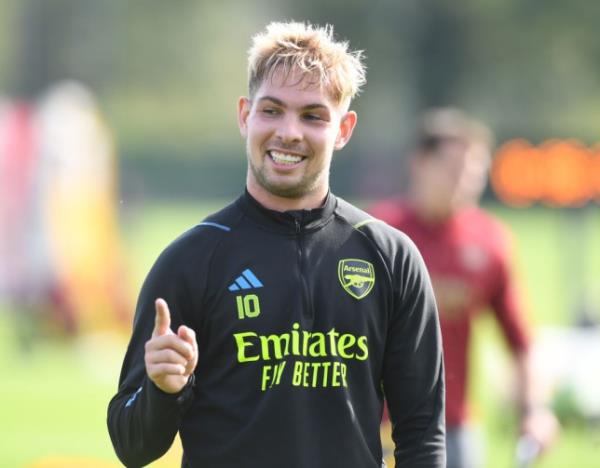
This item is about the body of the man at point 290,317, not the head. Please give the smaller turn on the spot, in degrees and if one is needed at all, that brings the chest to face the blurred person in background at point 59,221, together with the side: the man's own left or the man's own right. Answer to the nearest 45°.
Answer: approximately 180°

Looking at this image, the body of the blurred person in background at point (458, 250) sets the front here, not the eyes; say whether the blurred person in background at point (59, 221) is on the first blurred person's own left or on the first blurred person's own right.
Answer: on the first blurred person's own right

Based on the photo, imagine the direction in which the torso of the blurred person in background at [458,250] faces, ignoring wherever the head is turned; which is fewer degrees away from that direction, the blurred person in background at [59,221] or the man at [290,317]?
the man

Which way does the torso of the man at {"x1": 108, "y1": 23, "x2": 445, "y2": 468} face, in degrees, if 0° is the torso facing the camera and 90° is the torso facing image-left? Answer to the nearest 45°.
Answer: approximately 0°

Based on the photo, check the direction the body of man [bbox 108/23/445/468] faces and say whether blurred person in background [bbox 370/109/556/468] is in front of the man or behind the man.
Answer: behind
